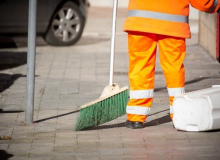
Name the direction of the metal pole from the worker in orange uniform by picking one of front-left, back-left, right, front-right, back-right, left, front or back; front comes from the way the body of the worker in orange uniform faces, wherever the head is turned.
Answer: left

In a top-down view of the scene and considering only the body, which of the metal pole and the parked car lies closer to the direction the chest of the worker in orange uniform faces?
the parked car

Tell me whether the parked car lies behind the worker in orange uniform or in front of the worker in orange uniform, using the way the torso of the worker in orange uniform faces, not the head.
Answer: in front

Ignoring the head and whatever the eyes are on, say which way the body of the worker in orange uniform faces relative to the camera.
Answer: away from the camera
